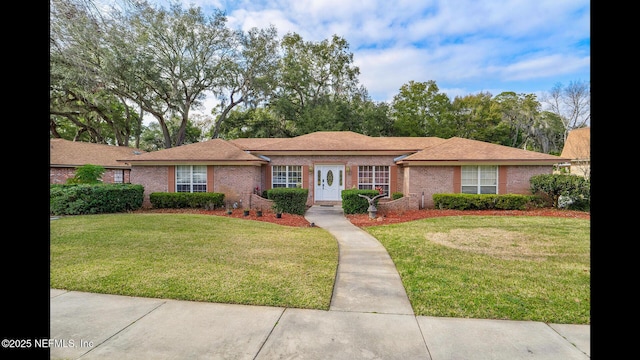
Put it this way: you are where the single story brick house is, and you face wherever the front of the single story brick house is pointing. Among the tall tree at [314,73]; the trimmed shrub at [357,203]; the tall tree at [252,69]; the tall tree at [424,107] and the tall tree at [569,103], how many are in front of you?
1

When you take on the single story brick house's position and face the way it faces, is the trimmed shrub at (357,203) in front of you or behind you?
in front

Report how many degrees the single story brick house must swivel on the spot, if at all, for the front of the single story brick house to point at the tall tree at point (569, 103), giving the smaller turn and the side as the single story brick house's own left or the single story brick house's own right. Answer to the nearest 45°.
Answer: approximately 135° to the single story brick house's own left

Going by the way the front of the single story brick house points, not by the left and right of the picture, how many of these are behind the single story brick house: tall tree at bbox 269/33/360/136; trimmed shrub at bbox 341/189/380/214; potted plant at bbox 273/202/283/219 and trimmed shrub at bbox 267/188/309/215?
1

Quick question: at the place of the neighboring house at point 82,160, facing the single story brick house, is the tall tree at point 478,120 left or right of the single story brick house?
left

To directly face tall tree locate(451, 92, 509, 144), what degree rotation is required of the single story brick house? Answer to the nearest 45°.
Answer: approximately 135° to its left

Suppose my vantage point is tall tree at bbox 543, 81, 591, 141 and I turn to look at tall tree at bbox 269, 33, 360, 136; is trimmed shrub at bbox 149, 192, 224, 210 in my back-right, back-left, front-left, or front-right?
front-left

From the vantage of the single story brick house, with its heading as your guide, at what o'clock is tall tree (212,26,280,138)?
The tall tree is roughly at 5 o'clock from the single story brick house.

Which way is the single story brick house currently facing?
toward the camera

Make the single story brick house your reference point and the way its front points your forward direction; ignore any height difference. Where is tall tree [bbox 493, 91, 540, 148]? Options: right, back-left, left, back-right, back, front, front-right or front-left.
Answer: back-left

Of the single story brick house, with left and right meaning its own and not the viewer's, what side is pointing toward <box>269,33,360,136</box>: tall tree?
back

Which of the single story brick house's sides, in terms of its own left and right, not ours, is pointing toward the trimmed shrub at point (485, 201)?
left
